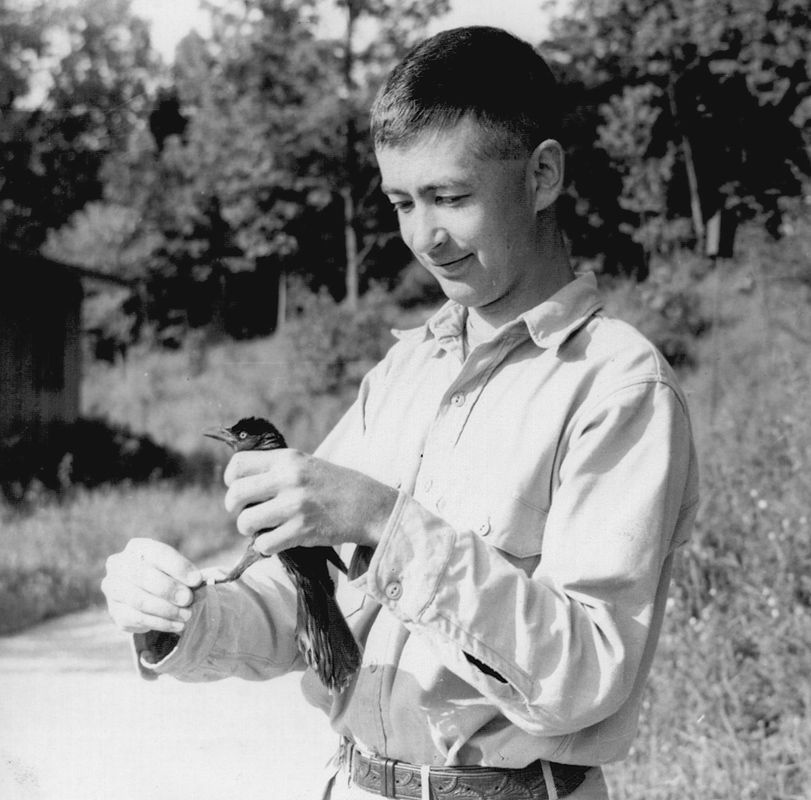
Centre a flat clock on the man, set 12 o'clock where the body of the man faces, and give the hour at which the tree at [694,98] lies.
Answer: The tree is roughly at 5 o'clock from the man.

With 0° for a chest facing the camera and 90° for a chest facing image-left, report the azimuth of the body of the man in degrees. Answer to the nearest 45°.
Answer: approximately 45°

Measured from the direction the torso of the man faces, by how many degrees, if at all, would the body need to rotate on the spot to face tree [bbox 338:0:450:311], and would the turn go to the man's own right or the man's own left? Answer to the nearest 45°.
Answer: approximately 135° to the man's own right

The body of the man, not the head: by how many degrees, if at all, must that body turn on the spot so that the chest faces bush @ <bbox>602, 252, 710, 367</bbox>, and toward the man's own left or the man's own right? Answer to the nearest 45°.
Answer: approximately 135° to the man's own right

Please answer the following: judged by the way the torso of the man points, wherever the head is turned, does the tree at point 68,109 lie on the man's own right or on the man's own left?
on the man's own right
